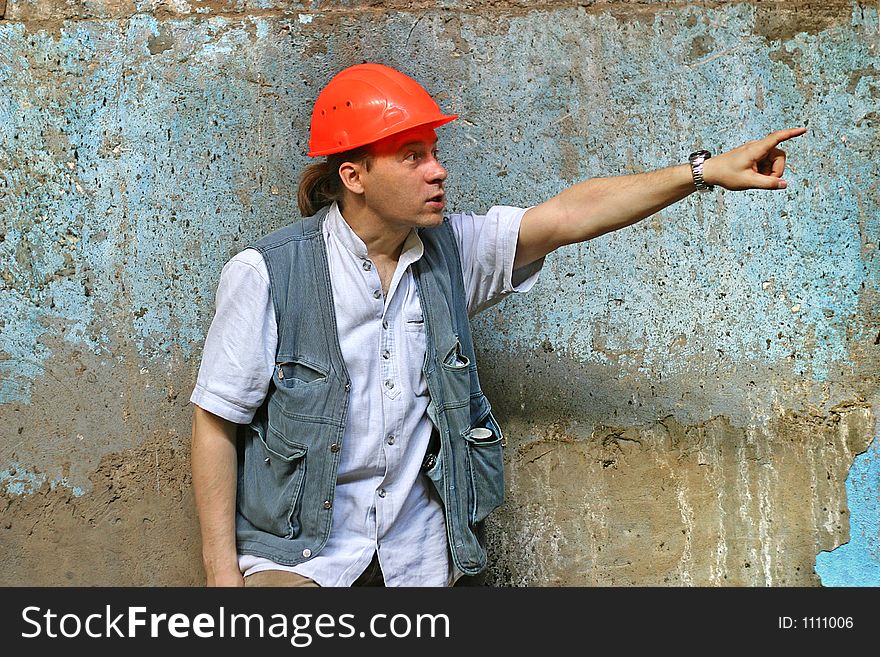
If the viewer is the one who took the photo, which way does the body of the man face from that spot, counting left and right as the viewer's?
facing the viewer and to the right of the viewer
